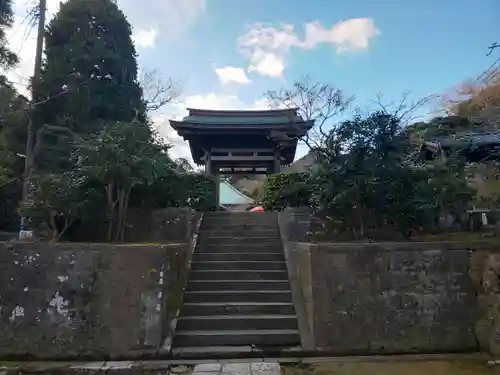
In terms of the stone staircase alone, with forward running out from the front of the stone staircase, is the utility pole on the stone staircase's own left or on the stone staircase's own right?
on the stone staircase's own right

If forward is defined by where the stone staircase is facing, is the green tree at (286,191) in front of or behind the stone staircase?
behind

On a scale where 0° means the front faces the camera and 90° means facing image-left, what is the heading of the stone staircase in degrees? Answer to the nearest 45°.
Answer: approximately 0°

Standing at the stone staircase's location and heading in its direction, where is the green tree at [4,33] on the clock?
The green tree is roughly at 4 o'clock from the stone staircase.

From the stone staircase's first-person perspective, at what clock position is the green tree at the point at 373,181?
The green tree is roughly at 9 o'clock from the stone staircase.
